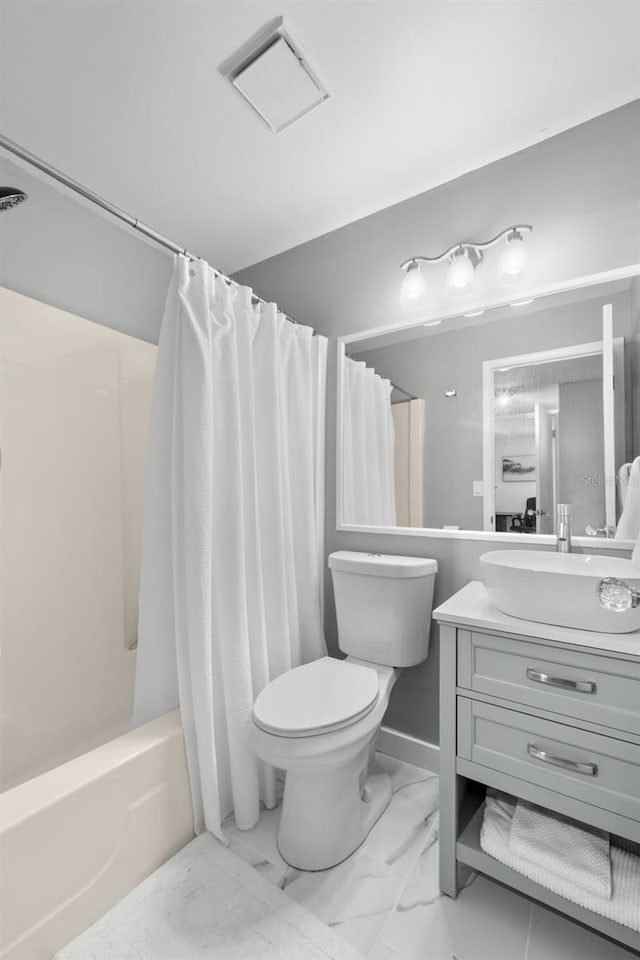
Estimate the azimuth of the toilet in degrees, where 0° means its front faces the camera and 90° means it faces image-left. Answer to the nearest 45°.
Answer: approximately 45°

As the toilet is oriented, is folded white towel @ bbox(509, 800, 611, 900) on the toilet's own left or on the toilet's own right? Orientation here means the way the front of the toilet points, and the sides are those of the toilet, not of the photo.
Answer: on the toilet's own left

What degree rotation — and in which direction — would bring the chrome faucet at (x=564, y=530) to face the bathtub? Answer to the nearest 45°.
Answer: approximately 45° to its right

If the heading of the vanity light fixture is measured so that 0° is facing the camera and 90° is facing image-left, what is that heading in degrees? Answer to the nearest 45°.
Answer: approximately 45°

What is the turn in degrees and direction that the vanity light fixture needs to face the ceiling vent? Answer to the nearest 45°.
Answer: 0° — it already faces it

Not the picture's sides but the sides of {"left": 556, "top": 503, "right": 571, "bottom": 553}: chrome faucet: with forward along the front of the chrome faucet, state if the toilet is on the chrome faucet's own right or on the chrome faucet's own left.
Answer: on the chrome faucet's own right

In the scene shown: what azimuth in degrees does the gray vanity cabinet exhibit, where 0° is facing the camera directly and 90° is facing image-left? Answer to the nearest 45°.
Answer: approximately 45°

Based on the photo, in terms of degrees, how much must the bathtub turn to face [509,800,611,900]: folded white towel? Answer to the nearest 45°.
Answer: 0° — it already faces it
